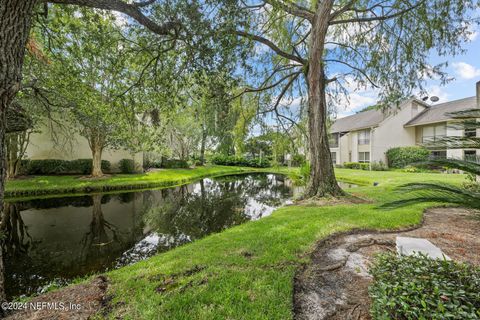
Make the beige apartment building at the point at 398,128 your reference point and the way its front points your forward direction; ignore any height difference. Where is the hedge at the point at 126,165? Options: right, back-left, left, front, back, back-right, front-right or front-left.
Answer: front

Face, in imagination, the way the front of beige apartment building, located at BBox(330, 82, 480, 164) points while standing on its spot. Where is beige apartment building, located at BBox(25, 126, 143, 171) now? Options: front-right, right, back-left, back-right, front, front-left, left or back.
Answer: front

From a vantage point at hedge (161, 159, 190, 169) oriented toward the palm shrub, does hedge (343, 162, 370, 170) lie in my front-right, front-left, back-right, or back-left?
front-left

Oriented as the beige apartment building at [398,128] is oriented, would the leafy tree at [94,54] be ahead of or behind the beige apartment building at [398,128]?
ahead

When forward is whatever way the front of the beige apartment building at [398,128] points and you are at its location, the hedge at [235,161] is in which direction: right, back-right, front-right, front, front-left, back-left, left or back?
front-right

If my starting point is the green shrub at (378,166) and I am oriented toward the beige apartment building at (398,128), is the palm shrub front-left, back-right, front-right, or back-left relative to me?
back-right

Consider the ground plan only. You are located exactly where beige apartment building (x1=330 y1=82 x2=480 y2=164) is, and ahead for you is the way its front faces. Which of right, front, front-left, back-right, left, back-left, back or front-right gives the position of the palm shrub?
front-left

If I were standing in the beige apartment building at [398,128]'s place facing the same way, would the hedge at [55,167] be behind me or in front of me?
in front

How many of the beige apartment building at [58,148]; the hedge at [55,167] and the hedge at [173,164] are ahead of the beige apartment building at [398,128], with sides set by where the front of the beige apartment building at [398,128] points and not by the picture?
3

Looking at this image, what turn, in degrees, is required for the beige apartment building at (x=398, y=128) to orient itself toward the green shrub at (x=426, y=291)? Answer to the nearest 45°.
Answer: approximately 45° to its left

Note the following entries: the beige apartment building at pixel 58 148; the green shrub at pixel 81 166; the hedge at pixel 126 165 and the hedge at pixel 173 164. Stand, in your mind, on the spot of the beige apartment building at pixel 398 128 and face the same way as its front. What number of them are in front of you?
4

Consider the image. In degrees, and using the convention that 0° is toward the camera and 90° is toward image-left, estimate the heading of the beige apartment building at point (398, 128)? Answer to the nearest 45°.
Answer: approximately 45°

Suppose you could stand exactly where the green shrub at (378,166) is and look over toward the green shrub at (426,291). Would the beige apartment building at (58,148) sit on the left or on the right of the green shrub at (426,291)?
right

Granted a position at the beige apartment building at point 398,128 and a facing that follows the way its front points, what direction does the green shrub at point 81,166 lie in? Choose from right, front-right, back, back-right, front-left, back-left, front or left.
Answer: front
